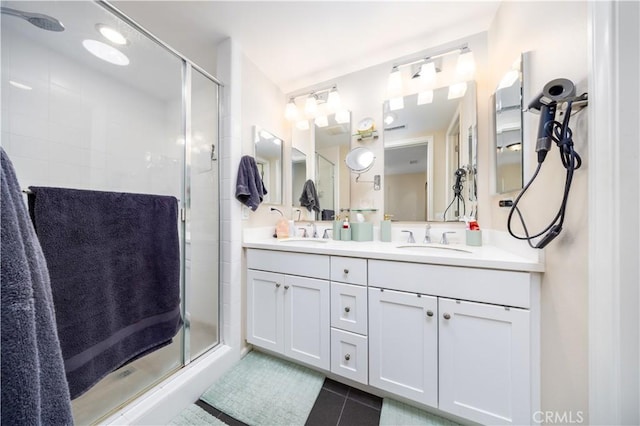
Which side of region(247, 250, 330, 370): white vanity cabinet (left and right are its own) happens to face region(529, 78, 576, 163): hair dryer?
left

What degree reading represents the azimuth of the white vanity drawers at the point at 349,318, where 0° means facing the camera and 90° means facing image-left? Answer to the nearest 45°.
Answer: approximately 45°

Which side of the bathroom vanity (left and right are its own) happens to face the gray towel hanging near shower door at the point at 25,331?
front

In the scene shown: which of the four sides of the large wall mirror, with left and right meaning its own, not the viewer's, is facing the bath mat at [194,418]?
front

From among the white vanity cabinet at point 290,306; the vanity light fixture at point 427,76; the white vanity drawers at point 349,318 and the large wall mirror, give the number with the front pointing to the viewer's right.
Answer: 0

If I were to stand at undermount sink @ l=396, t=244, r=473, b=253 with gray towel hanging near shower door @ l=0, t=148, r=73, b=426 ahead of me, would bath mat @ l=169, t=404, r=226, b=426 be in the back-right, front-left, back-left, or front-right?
front-right

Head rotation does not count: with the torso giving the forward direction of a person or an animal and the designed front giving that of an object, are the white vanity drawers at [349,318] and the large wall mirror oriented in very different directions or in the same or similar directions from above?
same or similar directions

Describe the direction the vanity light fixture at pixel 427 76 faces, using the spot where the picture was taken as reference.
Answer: facing the viewer and to the left of the viewer

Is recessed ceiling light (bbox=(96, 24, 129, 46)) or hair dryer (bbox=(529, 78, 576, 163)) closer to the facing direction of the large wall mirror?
the recessed ceiling light
